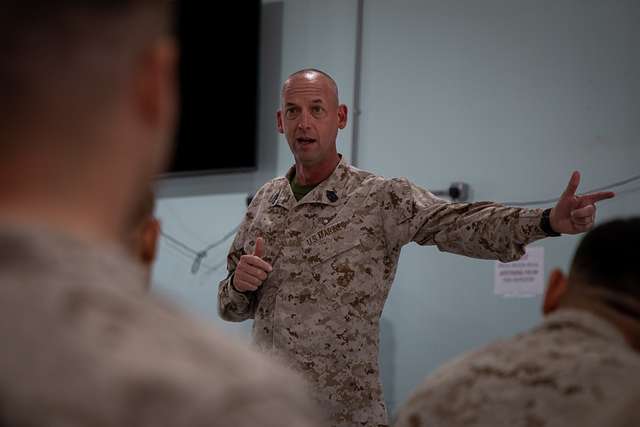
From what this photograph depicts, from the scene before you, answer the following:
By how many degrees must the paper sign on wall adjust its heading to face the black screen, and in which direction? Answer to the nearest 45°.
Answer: approximately 135° to its right

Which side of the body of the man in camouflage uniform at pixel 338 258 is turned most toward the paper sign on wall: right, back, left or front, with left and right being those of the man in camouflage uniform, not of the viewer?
back

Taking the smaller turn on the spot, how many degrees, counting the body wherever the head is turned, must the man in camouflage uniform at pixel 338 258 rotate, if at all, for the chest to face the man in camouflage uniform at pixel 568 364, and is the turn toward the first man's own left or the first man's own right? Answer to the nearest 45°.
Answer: approximately 45° to the first man's own left

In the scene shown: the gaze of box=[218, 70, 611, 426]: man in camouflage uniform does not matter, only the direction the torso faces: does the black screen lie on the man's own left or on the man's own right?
on the man's own right

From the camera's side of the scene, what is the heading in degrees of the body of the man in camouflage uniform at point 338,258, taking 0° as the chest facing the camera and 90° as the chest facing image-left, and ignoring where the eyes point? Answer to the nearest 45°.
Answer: approximately 45°

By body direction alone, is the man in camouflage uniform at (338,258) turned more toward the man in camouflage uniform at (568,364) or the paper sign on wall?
the man in camouflage uniform

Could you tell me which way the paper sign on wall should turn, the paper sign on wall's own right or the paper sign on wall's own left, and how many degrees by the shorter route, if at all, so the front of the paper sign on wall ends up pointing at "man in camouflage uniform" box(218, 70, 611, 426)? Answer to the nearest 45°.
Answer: approximately 45° to the paper sign on wall's own right

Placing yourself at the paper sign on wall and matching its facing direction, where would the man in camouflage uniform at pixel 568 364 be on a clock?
The man in camouflage uniform is roughly at 12 o'clock from the paper sign on wall.
